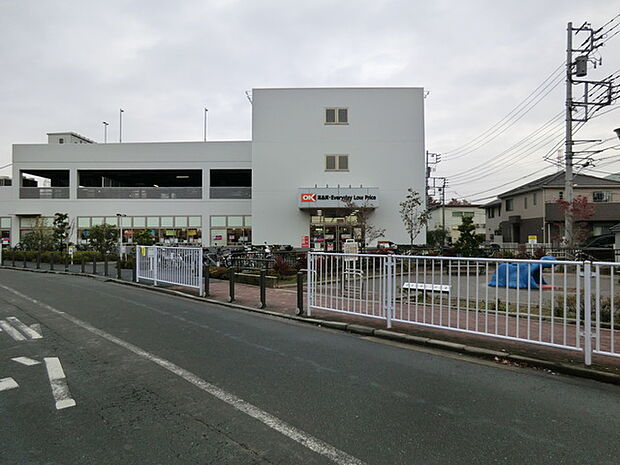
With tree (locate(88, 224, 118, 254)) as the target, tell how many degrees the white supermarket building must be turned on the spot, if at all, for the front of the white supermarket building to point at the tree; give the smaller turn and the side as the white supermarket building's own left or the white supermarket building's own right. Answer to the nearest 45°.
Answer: approximately 90° to the white supermarket building's own right

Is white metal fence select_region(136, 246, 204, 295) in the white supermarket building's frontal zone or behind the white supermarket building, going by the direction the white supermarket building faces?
frontal zone

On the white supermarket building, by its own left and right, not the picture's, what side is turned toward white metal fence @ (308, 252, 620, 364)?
front

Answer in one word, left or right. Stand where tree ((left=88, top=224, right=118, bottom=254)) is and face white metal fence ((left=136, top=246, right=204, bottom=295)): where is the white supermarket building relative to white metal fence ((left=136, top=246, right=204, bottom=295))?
left

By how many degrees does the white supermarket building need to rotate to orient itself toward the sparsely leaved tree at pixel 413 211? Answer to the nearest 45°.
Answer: approximately 45° to its left

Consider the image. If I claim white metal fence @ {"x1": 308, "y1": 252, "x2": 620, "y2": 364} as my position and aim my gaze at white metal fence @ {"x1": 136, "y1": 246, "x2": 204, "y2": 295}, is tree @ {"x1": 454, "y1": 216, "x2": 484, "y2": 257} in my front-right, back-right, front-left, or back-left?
front-right

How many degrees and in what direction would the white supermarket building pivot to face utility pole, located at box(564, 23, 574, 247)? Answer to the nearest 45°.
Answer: approximately 45° to its left

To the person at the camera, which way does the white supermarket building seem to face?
facing the viewer

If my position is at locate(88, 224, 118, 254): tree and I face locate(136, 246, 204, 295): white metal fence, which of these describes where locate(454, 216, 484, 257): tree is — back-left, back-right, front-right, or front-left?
front-left
